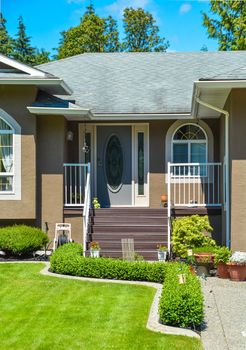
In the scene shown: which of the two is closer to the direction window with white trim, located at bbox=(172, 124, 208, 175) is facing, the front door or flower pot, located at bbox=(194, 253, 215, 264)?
the flower pot

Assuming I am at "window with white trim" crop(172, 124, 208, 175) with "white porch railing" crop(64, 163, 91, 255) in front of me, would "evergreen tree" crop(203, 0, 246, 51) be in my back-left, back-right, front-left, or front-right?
back-right

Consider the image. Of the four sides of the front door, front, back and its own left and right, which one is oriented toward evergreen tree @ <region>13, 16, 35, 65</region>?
back

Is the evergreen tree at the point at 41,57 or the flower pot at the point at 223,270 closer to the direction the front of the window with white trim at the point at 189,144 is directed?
the flower pot

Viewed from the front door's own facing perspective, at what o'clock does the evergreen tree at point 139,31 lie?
The evergreen tree is roughly at 6 o'clock from the front door.

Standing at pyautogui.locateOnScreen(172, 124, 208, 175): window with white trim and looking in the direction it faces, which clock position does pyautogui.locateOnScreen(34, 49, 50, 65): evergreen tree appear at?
The evergreen tree is roughly at 5 o'clock from the window with white trim.

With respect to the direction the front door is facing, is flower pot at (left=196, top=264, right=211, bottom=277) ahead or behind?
ahead

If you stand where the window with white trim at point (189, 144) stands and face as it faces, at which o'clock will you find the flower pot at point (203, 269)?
The flower pot is roughly at 12 o'clock from the window with white trim.

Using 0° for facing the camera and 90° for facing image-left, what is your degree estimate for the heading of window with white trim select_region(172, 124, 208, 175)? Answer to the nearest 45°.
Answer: approximately 0°

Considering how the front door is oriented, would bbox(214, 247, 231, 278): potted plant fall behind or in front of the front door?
in front

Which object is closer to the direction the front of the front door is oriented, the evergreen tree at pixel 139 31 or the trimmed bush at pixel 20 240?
the trimmed bush
